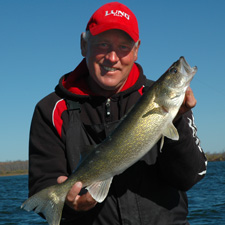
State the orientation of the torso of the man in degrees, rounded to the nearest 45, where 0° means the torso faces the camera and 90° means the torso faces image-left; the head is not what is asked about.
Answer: approximately 0°
